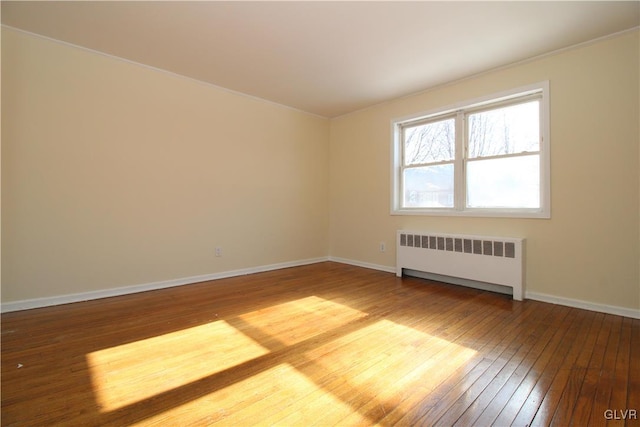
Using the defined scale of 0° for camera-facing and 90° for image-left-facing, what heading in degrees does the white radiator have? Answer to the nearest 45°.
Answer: approximately 45°
